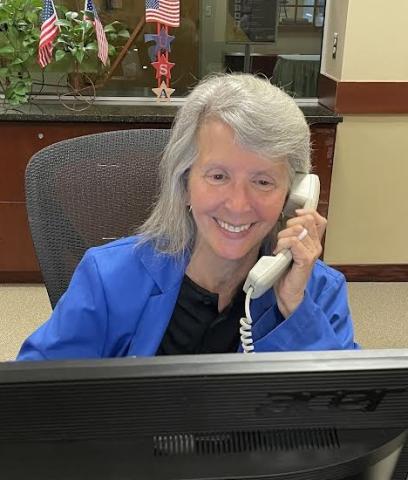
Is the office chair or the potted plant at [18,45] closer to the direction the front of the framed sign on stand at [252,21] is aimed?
the office chair

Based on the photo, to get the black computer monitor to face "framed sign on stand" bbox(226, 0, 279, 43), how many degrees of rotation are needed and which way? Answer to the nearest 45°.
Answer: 0° — it already faces it

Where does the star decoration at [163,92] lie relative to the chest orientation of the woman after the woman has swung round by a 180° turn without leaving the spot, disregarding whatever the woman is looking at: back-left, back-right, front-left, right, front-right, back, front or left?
front

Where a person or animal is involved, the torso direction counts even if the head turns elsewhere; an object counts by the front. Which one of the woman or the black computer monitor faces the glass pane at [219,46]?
the black computer monitor

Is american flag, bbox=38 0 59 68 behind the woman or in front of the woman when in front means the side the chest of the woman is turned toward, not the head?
behind

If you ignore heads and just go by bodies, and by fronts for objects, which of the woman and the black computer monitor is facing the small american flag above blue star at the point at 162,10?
the black computer monitor

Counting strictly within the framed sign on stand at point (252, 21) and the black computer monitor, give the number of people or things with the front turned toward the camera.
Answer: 1

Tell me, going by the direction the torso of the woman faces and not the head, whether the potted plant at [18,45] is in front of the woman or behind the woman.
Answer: behind

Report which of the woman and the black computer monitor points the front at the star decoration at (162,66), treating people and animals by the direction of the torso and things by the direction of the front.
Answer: the black computer monitor

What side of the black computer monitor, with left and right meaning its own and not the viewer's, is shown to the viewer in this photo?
back

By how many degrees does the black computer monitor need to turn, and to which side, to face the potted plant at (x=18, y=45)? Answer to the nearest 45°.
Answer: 0° — it already faces it
